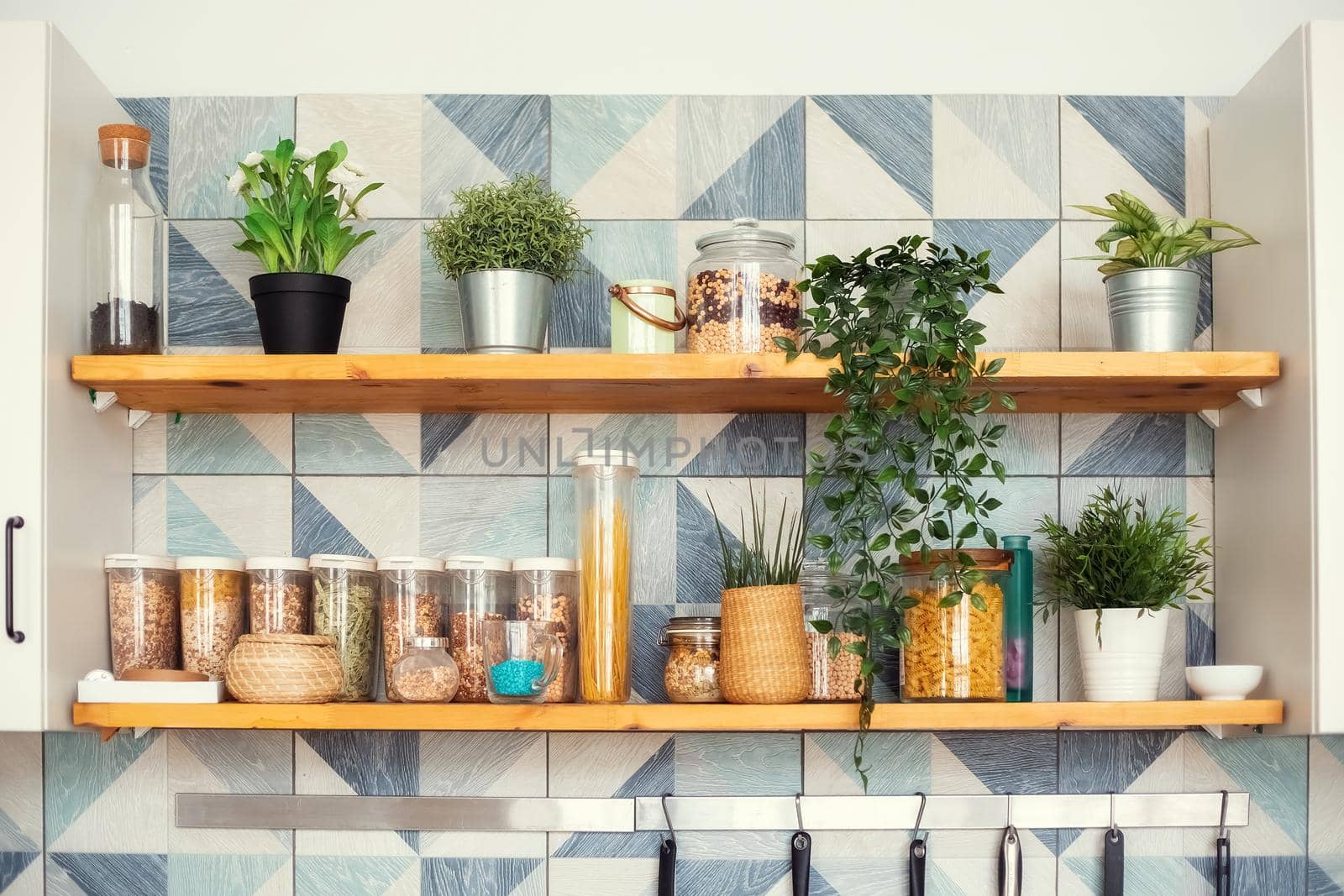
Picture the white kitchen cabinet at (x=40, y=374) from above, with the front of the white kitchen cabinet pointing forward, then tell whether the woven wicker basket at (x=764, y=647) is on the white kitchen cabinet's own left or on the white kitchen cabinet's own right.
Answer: on the white kitchen cabinet's own left

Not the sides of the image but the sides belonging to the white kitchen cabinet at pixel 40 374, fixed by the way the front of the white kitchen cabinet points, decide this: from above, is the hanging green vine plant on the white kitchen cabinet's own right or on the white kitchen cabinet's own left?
on the white kitchen cabinet's own left

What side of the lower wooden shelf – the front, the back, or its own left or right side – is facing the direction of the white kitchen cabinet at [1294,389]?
left

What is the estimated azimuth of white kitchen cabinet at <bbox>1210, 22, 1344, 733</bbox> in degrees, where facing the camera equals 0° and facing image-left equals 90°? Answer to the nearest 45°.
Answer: approximately 0°

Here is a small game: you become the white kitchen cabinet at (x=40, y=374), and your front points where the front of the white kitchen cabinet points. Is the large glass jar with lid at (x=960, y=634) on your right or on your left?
on your left
